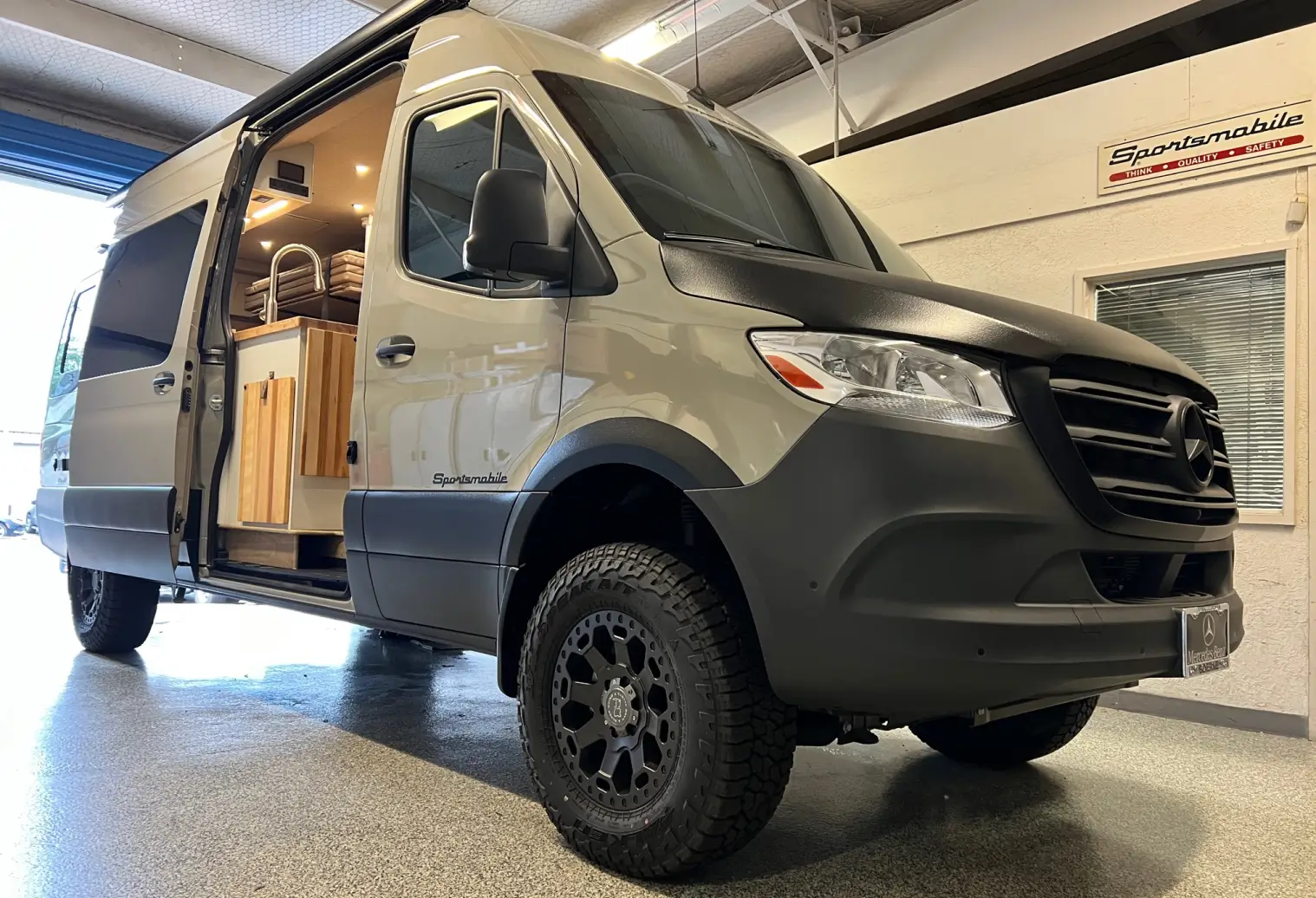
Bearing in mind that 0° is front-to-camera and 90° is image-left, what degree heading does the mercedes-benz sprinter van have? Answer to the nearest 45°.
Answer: approximately 315°

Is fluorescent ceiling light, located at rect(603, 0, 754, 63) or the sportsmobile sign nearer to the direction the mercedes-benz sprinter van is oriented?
the sportsmobile sign

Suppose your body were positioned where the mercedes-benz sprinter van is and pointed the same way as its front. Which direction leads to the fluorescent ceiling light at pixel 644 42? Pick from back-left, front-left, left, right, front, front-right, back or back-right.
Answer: back-left

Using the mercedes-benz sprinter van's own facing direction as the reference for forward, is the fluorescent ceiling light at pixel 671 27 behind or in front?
behind

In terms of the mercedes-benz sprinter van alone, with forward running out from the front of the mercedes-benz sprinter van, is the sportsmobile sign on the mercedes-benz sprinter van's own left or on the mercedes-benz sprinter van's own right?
on the mercedes-benz sprinter van's own left

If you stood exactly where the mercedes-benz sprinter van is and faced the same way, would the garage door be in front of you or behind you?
behind

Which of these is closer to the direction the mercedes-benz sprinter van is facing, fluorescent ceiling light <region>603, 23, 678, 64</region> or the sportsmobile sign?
the sportsmobile sign
